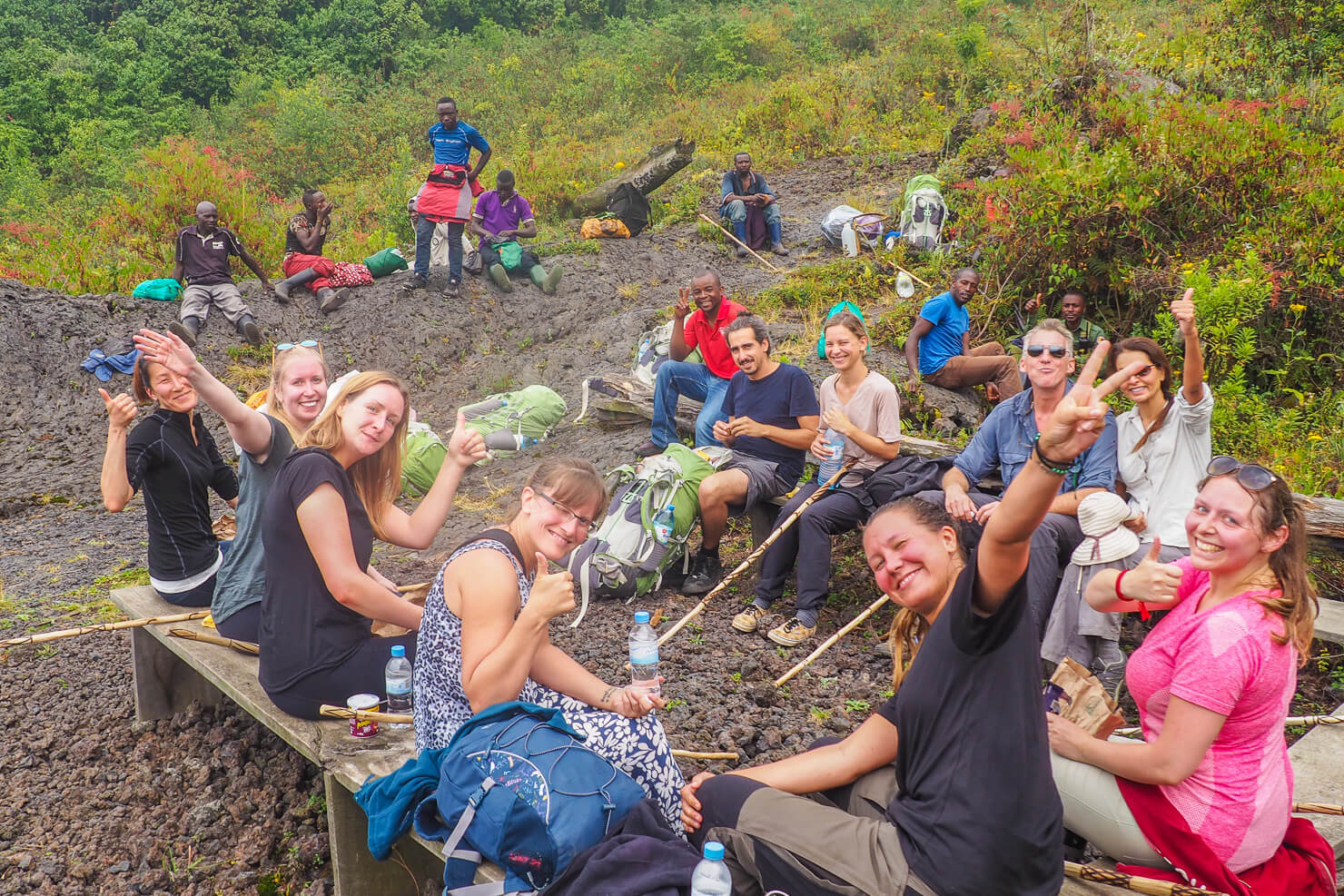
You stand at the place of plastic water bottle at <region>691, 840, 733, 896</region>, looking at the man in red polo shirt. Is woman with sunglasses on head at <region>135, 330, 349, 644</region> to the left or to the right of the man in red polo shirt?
left

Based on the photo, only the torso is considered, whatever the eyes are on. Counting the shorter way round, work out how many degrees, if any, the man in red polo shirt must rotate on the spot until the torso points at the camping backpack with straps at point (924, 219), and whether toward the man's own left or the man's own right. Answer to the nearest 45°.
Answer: approximately 180°

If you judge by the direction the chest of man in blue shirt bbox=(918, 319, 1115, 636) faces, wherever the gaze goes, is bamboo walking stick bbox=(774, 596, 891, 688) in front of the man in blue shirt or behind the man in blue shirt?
in front

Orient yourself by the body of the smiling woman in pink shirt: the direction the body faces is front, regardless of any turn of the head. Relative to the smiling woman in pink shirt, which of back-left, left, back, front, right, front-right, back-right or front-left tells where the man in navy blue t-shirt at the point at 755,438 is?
front-right

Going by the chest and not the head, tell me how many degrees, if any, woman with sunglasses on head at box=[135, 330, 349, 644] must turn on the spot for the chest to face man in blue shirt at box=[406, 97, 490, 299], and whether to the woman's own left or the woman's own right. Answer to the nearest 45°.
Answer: approximately 135° to the woman's own left

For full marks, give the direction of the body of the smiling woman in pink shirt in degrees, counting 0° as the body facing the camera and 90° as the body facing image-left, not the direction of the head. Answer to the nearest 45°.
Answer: approximately 90°

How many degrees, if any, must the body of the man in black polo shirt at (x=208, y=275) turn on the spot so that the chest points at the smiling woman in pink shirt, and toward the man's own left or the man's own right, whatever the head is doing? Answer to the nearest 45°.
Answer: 0° — they already face them

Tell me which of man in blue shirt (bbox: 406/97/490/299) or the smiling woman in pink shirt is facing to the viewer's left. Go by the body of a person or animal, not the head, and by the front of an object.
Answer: the smiling woman in pink shirt

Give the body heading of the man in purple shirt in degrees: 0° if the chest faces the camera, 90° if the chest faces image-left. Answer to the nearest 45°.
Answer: approximately 0°
